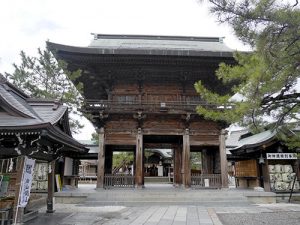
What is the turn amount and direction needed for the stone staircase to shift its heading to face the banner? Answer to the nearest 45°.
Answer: approximately 45° to its right

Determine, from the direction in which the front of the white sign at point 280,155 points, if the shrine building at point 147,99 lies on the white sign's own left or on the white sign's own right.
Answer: on the white sign's own right

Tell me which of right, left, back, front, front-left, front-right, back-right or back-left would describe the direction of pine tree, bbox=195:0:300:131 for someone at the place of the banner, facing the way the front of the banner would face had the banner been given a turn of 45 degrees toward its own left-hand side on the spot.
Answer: front

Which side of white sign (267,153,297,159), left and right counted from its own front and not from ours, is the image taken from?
front

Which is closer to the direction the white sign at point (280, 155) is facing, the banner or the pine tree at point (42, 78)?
the banner

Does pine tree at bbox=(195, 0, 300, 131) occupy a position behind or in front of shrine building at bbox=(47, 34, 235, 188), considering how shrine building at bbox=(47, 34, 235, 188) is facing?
in front

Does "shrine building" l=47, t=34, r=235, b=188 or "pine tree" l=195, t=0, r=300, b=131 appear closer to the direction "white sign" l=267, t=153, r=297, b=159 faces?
the pine tree

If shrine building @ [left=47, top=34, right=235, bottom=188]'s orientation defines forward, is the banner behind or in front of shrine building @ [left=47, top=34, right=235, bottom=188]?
in front

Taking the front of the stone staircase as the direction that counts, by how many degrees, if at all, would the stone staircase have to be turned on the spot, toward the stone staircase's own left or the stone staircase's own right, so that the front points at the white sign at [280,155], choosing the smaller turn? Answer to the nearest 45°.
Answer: approximately 90° to the stone staircase's own left

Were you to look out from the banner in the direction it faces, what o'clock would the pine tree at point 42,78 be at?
The pine tree is roughly at 6 o'clock from the banner.

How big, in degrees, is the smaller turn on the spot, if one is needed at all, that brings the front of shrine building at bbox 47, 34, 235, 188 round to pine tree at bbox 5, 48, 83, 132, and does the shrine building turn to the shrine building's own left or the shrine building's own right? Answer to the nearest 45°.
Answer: approximately 90° to the shrine building's own right

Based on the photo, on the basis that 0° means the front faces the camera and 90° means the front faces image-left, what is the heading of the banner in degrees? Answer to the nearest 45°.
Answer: approximately 0°

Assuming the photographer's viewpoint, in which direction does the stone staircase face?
facing the viewer
